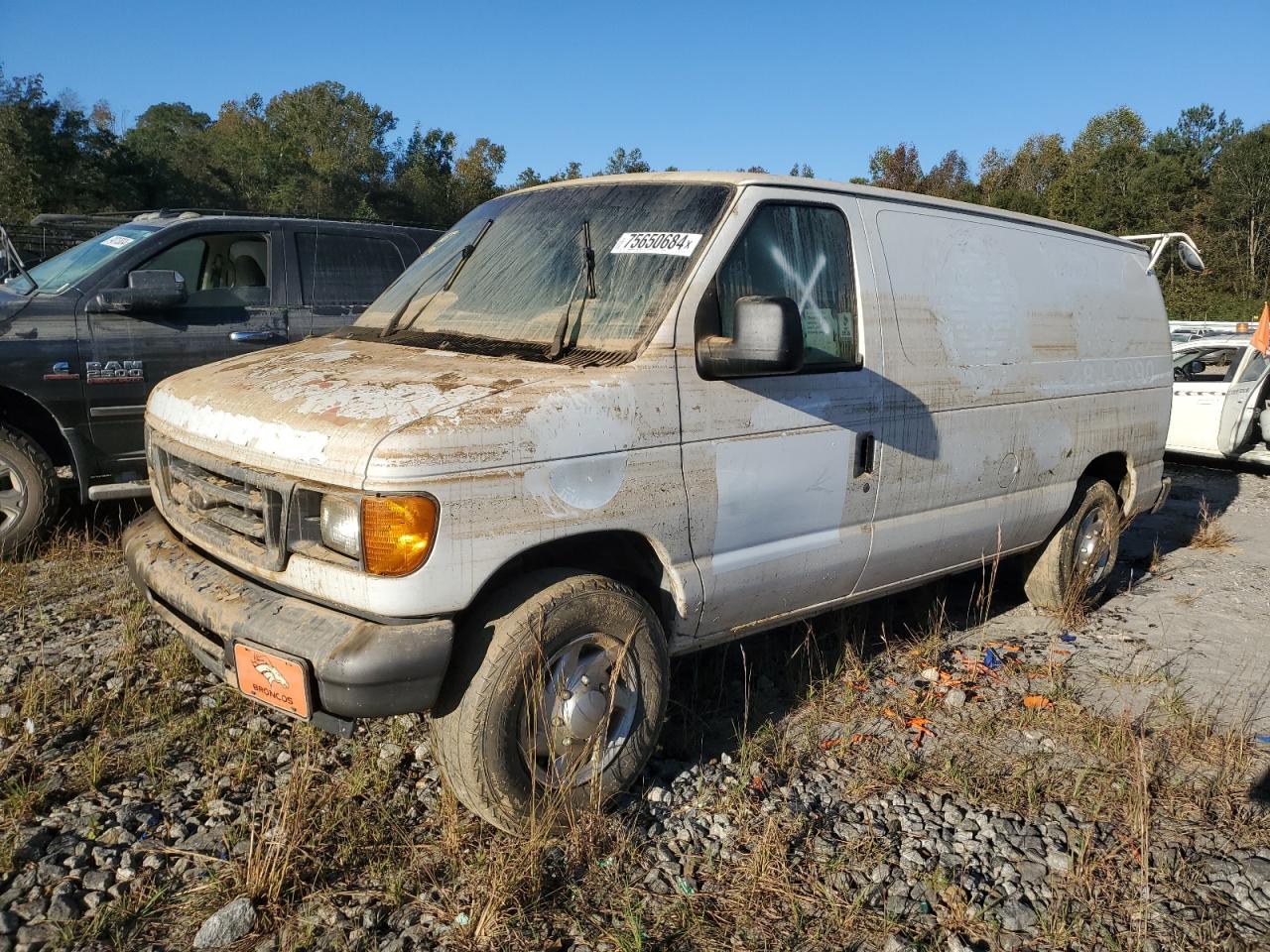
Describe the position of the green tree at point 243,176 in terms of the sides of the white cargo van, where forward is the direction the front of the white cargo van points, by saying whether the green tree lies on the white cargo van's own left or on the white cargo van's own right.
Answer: on the white cargo van's own right

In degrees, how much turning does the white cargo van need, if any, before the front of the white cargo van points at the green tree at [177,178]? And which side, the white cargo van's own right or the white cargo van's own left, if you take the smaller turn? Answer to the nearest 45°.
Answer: approximately 90° to the white cargo van's own right

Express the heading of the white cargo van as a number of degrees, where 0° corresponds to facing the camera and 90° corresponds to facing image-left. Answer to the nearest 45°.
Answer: approximately 45°

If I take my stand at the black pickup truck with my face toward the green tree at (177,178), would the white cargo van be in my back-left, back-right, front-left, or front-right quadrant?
back-right

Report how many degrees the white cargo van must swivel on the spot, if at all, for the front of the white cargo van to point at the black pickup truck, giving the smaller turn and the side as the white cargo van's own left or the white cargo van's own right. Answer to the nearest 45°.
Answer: approximately 90° to the white cargo van's own right

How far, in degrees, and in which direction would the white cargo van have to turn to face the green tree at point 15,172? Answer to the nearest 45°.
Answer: approximately 90° to its right

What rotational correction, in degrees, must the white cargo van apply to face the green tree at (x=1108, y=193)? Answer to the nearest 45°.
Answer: approximately 180°

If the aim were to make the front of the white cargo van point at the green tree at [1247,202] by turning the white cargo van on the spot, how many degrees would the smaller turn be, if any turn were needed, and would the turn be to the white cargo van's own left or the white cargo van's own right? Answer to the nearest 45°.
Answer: approximately 180°
